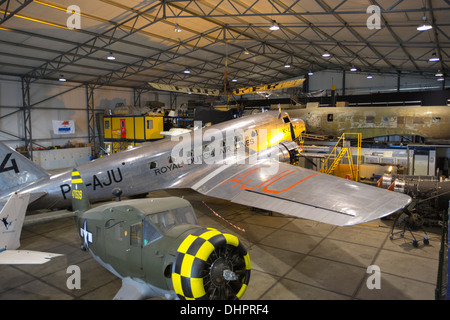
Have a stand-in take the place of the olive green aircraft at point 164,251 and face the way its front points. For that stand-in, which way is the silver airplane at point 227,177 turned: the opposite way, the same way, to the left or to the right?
to the left

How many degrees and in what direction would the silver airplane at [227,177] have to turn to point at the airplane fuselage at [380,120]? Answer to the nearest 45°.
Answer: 0° — it already faces it

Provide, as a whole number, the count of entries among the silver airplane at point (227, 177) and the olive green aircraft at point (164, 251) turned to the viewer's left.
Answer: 0

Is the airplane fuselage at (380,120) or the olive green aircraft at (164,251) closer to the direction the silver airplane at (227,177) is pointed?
the airplane fuselage

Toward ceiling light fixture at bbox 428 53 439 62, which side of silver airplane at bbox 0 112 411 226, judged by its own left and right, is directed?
front

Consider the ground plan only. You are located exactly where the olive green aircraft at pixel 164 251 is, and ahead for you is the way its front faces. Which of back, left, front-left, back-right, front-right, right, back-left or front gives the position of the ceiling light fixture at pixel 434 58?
left

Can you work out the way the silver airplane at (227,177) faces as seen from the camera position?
facing away from the viewer and to the right of the viewer

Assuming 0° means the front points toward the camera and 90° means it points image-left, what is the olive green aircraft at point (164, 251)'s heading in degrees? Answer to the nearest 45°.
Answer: approximately 315°

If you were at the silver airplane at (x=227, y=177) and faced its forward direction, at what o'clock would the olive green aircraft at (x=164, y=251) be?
The olive green aircraft is roughly at 5 o'clock from the silver airplane.

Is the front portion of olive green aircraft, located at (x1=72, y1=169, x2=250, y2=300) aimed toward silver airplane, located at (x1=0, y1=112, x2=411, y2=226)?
no

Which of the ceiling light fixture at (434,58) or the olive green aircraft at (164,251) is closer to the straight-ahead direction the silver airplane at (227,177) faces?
the ceiling light fixture

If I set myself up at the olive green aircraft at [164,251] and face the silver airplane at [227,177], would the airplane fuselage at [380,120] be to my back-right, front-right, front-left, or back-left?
front-right

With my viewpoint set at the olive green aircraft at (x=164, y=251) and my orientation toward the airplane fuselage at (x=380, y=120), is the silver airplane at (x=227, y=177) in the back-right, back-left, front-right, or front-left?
front-left
